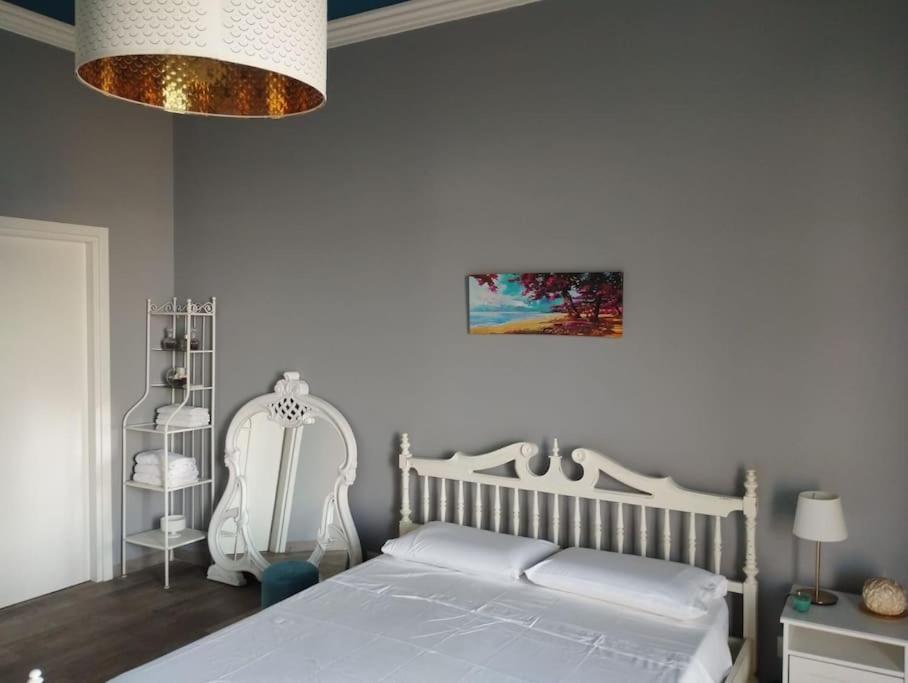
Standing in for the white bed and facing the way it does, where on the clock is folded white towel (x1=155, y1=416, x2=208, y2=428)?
The folded white towel is roughly at 3 o'clock from the white bed.

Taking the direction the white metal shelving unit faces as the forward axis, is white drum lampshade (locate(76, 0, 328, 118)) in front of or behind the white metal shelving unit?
in front

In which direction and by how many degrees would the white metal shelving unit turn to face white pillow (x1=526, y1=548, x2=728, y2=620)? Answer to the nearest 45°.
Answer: approximately 90° to its left

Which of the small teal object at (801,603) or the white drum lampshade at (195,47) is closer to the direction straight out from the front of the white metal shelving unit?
the white drum lampshade

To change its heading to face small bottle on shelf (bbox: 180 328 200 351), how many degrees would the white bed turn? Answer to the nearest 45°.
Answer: approximately 90° to its right

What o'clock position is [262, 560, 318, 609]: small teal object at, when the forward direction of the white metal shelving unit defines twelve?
The small teal object is roughly at 10 o'clock from the white metal shelving unit.

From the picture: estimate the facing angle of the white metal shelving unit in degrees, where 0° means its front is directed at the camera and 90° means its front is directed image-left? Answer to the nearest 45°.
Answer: approximately 45°

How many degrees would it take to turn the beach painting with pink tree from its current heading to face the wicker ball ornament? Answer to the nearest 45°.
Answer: approximately 45° to its left

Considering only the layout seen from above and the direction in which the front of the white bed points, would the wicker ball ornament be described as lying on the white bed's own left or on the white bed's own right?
on the white bed's own left

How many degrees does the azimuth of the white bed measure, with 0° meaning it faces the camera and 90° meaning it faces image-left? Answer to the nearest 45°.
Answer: approximately 45°

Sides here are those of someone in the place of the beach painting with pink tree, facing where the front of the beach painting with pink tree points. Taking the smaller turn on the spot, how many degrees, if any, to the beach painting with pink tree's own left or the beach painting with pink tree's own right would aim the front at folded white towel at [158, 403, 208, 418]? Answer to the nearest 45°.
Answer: approximately 90° to the beach painting with pink tree's own right

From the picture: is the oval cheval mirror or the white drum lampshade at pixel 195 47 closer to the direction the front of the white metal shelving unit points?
the white drum lampshade

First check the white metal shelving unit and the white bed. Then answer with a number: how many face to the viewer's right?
0
